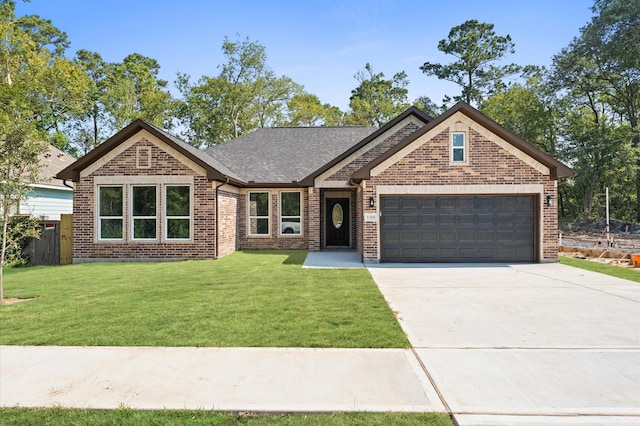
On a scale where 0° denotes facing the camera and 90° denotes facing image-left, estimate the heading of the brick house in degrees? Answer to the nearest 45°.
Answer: approximately 0°

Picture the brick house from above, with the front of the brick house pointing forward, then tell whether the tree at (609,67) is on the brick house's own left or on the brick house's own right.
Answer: on the brick house's own left

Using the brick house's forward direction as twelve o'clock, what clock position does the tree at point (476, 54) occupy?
The tree is roughly at 7 o'clock from the brick house.

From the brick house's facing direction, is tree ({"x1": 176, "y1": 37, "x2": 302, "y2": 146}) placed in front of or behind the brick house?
behind

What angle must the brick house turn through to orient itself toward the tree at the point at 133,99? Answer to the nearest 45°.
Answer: approximately 135° to its right

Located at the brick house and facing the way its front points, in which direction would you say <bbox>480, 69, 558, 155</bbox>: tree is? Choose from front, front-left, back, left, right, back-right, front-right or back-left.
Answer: back-left

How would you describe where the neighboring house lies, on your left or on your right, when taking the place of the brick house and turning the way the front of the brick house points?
on your right

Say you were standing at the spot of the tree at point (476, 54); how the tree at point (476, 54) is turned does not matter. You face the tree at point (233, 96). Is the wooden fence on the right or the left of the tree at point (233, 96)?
left

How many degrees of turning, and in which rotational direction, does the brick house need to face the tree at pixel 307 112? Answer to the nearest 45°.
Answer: approximately 180°
